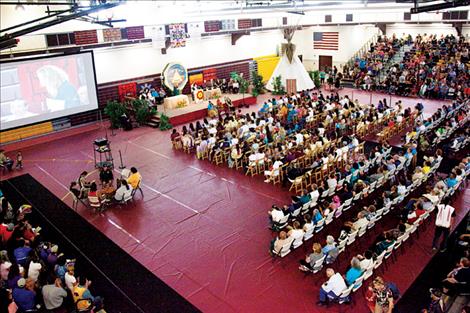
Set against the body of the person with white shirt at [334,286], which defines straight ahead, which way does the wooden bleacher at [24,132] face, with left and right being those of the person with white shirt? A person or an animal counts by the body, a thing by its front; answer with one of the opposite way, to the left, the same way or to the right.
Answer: the opposite way

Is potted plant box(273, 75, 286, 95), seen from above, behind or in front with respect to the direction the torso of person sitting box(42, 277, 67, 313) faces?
in front

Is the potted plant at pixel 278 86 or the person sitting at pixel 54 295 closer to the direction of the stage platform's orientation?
the person sitting

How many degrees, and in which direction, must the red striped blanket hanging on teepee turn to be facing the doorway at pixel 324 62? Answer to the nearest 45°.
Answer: approximately 180°

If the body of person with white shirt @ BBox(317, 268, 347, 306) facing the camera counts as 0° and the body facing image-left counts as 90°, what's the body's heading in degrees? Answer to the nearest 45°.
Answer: approximately 90°

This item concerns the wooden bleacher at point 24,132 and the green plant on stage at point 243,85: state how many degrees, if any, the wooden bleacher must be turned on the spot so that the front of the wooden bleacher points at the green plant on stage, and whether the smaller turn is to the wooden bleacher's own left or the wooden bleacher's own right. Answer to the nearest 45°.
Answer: approximately 45° to the wooden bleacher's own left

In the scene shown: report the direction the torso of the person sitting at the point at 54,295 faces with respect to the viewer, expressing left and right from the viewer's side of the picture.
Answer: facing away from the viewer and to the right of the viewer

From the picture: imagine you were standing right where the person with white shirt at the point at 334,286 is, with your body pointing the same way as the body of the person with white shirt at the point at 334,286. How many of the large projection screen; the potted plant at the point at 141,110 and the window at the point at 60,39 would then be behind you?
0

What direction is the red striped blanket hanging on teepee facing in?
toward the camera

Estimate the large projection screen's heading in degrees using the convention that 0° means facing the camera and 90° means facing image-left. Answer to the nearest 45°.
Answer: approximately 315°

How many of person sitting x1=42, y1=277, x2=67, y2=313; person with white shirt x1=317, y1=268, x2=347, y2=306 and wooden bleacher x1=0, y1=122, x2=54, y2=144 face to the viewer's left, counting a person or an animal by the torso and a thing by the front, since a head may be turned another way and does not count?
1

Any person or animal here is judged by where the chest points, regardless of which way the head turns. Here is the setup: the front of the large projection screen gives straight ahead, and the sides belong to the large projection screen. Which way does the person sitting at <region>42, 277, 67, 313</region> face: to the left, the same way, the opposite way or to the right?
to the left

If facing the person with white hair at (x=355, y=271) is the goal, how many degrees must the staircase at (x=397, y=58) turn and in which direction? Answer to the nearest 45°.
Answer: approximately 45° to its left

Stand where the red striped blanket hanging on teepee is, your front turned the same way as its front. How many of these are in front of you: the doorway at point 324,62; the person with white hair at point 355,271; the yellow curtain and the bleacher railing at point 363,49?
1

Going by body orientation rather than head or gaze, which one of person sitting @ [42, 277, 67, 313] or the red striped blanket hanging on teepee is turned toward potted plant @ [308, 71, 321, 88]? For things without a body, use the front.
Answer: the person sitting

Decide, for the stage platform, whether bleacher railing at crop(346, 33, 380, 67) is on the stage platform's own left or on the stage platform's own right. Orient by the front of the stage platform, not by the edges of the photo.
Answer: on the stage platform's own left
